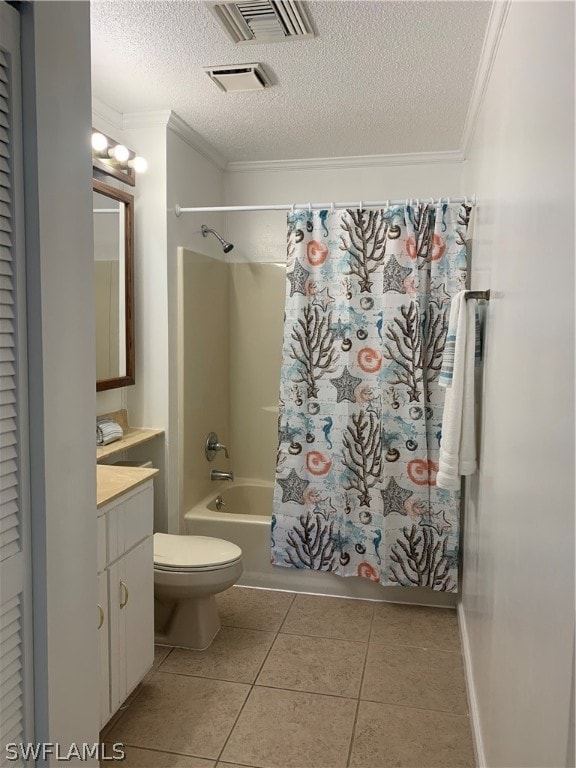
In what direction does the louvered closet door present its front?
to the viewer's right

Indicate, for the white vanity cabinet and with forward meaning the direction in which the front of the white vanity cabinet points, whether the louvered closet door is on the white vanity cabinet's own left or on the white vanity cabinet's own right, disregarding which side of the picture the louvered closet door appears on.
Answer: on the white vanity cabinet's own right

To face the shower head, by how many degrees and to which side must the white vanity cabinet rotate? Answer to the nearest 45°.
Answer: approximately 90° to its left

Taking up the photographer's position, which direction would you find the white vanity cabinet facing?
facing to the right of the viewer

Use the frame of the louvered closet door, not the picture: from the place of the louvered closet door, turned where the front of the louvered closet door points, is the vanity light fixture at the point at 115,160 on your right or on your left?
on your left

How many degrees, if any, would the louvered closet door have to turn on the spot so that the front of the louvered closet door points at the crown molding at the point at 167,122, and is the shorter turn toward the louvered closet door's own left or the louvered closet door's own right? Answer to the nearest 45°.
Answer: approximately 90° to the louvered closet door's own left

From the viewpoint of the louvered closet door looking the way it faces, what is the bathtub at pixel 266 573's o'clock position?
The bathtub is roughly at 10 o'clock from the louvered closet door.
